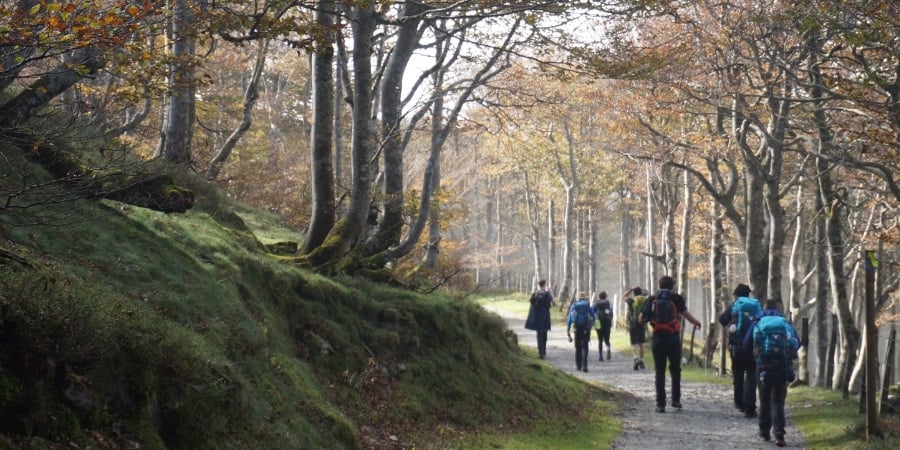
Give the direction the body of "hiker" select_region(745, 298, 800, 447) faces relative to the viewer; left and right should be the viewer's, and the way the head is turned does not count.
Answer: facing away from the viewer

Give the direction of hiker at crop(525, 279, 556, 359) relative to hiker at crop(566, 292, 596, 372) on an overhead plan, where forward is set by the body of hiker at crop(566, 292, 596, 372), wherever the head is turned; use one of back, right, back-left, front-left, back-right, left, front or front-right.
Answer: front-left

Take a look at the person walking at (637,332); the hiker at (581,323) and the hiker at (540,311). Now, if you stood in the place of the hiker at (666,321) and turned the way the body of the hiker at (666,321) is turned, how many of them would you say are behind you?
0

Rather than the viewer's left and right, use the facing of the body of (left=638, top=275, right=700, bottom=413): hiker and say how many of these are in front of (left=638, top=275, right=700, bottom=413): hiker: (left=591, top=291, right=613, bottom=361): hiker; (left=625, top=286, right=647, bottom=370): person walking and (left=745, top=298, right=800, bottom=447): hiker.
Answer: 2

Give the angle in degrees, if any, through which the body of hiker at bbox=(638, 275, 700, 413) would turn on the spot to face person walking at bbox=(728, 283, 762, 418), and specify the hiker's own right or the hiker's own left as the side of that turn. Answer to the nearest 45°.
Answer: approximately 90° to the hiker's own right

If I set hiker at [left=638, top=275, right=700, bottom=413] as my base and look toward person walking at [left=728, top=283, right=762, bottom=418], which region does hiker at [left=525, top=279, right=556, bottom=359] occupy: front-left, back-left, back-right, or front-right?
back-left

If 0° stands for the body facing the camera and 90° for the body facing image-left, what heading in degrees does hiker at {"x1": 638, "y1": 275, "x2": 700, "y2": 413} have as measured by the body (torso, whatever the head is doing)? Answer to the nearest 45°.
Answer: approximately 180°

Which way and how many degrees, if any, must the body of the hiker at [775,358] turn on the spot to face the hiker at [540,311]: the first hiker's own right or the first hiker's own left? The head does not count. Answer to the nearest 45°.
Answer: approximately 45° to the first hiker's own left

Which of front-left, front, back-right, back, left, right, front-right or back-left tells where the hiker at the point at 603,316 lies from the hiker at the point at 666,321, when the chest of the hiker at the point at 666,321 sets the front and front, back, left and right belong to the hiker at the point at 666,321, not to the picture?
front

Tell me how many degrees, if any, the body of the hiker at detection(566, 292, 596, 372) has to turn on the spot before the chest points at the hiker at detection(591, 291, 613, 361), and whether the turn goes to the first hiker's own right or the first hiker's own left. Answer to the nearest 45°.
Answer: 0° — they already face them

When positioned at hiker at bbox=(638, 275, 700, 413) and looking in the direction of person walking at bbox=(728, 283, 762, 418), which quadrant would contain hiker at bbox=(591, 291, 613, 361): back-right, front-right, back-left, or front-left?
back-left

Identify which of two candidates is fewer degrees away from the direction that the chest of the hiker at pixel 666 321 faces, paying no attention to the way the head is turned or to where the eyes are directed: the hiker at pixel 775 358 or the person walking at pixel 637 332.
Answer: the person walking

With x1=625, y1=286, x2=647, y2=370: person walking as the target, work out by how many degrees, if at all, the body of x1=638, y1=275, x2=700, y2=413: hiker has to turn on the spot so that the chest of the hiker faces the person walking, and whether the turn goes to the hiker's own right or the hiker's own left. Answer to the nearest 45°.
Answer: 0° — they already face them

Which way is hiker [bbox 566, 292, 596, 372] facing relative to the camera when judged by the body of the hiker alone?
away from the camera

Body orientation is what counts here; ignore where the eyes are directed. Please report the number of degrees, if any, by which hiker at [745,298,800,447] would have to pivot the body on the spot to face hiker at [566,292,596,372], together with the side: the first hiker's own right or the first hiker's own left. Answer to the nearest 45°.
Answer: approximately 45° to the first hiker's own left
